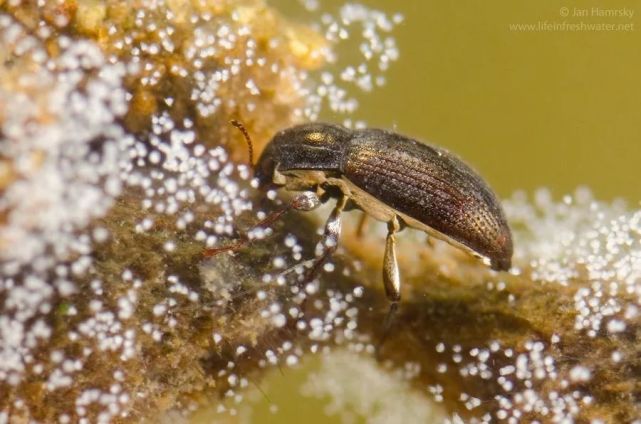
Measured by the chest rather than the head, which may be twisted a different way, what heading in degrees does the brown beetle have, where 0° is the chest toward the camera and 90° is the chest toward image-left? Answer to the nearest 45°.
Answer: approximately 90°
